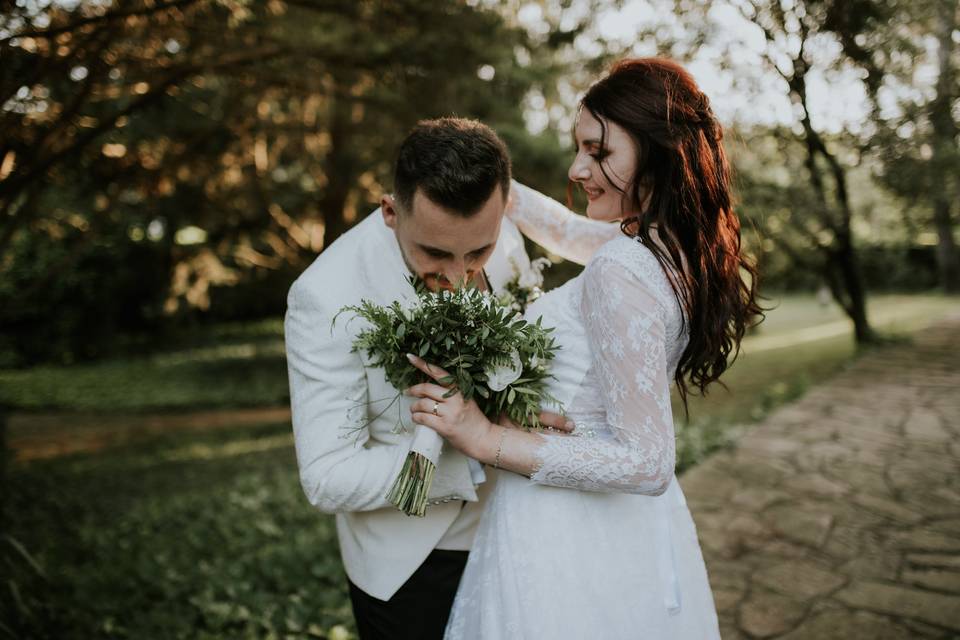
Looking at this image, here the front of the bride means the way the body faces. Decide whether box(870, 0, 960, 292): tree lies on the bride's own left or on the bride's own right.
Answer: on the bride's own right

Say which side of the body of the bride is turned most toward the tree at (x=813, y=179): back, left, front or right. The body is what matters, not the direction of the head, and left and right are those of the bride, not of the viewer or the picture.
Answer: right

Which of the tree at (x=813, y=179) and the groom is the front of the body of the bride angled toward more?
the groom

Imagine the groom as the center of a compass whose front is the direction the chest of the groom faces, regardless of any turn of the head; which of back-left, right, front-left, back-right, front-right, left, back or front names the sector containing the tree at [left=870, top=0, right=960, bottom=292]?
left

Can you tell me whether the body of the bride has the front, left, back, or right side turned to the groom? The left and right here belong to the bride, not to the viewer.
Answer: front

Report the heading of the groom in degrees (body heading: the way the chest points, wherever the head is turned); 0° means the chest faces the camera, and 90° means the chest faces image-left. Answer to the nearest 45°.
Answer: approximately 315°

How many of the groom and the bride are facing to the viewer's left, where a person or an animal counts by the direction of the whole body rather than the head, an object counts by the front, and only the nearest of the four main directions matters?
1

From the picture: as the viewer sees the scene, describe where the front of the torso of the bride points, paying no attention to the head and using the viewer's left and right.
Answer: facing to the left of the viewer

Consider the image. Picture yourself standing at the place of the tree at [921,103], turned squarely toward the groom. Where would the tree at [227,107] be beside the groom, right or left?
right

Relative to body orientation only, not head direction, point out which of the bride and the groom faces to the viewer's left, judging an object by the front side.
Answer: the bride

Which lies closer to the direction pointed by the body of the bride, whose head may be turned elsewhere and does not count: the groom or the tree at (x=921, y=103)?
the groom

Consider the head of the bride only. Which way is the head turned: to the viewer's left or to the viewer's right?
to the viewer's left
